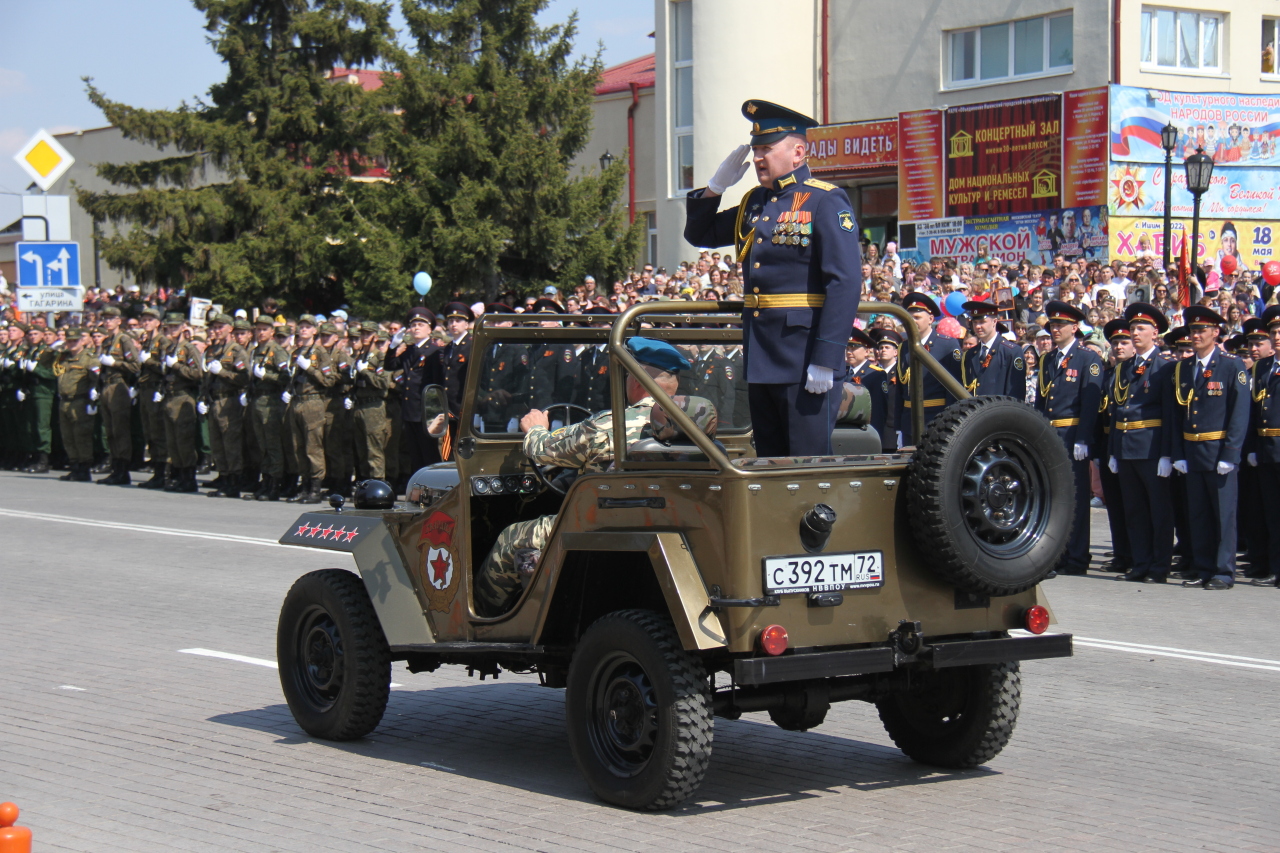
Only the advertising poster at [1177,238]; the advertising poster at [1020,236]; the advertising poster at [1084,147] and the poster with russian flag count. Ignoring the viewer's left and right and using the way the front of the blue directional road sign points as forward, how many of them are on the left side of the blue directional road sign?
4

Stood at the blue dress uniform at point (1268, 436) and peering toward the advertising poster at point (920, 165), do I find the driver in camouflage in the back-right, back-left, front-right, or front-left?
back-left

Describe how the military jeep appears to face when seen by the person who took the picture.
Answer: facing away from the viewer and to the left of the viewer

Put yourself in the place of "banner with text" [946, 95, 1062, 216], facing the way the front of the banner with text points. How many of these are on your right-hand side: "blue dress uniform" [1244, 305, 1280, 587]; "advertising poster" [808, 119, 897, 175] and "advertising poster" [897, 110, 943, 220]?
2

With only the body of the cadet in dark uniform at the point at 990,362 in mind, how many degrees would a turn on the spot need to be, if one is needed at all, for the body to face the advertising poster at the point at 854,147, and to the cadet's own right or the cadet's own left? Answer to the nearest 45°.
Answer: approximately 135° to the cadet's own right

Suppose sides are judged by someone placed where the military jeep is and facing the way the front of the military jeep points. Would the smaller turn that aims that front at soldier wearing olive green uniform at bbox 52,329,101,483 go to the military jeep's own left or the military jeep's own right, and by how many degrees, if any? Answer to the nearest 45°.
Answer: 0° — it already faces them

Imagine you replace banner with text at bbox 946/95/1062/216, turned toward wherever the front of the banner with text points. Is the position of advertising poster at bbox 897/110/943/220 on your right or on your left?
on your right

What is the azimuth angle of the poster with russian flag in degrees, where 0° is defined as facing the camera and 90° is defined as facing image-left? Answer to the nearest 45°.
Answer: approximately 0°

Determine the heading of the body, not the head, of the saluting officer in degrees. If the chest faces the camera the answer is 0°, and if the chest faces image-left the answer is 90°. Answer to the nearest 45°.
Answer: approximately 45°
